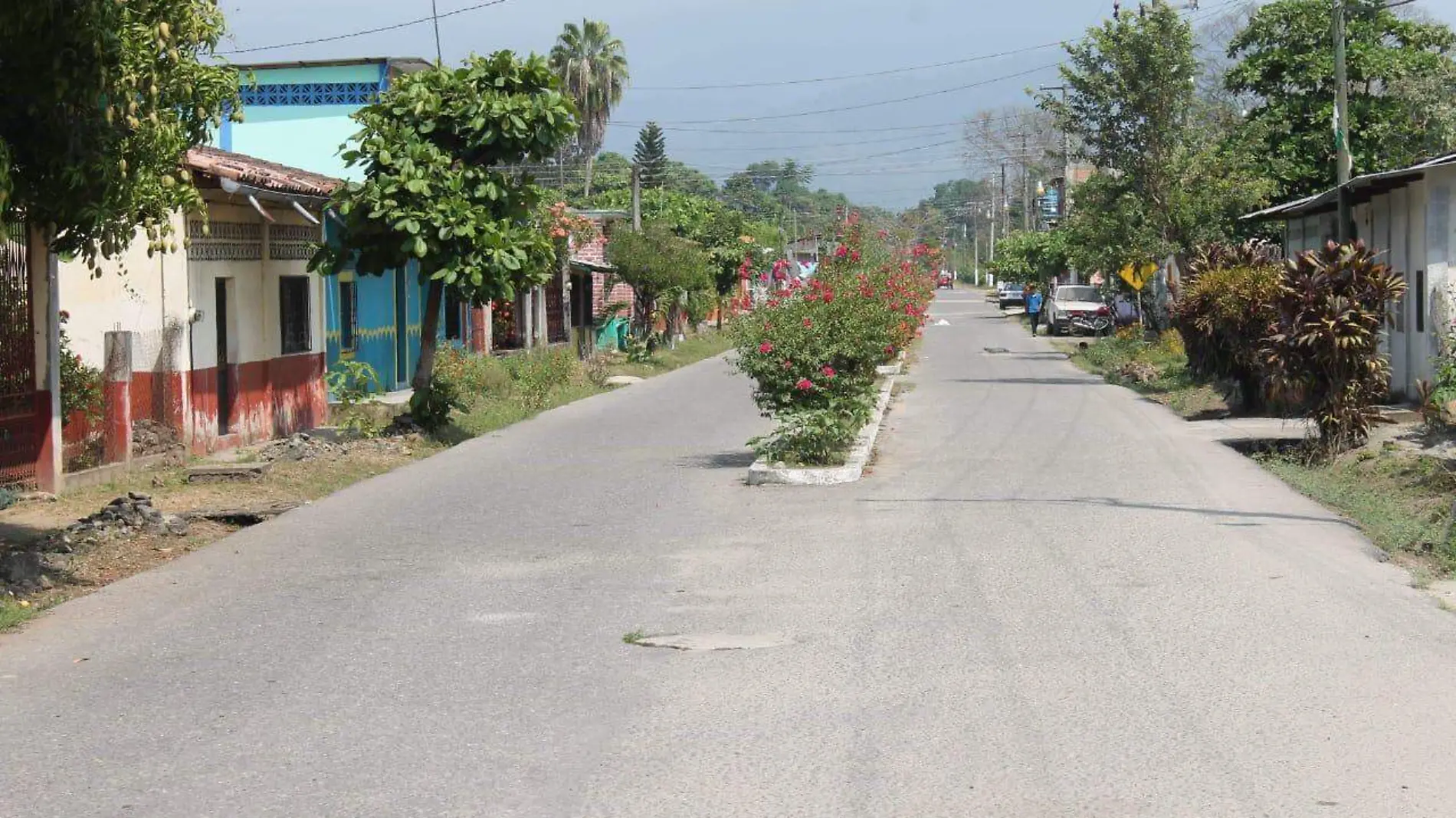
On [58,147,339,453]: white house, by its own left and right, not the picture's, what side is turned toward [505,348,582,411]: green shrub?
left

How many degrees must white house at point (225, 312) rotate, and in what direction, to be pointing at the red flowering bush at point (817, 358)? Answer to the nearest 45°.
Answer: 0° — it already faces it

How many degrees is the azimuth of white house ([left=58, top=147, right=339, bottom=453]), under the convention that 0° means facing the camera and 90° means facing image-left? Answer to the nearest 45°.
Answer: approximately 315°

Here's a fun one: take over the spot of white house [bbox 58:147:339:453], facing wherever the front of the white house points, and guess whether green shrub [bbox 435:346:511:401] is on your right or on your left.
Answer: on your left

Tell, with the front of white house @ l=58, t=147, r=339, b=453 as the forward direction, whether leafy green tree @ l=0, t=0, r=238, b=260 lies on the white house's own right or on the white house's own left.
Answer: on the white house's own right

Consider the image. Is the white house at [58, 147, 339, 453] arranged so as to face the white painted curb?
yes

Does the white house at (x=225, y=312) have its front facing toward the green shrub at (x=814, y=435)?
yes

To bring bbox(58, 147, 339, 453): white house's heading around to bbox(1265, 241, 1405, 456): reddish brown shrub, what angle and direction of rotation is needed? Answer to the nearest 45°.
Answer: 0° — it already faces it

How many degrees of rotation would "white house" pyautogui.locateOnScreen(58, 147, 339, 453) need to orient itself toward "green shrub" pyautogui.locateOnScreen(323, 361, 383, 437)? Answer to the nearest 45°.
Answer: approximately 90° to its left
